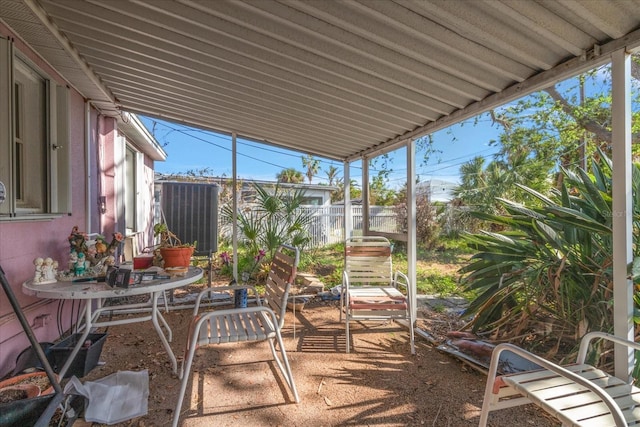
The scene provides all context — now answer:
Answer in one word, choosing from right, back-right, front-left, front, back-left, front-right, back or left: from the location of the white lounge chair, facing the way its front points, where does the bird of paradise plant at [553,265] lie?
front-right

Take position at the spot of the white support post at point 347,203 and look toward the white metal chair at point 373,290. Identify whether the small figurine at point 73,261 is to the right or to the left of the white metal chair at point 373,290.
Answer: right

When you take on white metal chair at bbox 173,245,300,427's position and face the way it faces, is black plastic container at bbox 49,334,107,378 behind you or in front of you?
in front

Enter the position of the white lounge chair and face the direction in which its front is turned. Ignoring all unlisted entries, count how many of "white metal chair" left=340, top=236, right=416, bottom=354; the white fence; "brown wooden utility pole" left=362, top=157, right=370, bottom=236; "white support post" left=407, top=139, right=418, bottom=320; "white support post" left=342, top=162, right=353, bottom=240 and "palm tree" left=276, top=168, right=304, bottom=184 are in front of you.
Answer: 6

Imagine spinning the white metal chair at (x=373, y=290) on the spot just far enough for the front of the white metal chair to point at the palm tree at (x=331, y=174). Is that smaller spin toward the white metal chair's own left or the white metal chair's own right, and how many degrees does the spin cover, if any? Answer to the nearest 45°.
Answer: approximately 180°

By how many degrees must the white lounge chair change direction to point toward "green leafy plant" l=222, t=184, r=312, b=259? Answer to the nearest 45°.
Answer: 0° — it already faces it

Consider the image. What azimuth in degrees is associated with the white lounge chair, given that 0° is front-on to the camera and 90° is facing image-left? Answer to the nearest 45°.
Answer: approximately 135°

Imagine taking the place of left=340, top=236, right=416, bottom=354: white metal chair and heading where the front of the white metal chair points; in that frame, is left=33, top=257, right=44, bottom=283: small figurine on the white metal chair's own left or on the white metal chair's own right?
on the white metal chair's own right

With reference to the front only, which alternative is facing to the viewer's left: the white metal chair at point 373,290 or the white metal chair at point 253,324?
the white metal chair at point 253,324

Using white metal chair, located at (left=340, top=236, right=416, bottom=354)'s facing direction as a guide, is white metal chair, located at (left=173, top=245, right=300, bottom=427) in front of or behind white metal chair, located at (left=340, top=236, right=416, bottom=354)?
in front

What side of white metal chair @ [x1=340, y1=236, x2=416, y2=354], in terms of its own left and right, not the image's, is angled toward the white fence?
back

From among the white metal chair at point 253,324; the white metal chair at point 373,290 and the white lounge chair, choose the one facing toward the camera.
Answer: the white metal chair at point 373,290

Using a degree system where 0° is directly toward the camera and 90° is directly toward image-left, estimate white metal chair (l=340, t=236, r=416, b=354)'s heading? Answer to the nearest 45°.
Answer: approximately 0°

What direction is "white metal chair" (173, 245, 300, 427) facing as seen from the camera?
to the viewer's left

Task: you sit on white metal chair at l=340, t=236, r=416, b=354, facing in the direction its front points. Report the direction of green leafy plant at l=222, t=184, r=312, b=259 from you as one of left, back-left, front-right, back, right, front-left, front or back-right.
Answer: back-right

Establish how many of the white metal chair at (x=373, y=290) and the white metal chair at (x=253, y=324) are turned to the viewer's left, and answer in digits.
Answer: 1

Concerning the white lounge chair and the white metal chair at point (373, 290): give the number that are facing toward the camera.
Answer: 1
